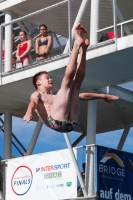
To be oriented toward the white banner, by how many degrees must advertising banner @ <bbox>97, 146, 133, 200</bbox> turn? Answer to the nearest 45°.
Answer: approximately 135° to its right

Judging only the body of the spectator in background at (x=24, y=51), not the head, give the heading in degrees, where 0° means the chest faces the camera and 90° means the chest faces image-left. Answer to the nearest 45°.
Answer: approximately 45°

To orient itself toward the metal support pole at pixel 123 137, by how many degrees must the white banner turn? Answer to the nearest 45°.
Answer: approximately 180°

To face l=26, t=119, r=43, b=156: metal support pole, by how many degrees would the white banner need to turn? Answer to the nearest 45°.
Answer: approximately 135° to its right

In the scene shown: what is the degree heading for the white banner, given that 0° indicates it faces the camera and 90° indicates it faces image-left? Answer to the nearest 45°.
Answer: approximately 45°

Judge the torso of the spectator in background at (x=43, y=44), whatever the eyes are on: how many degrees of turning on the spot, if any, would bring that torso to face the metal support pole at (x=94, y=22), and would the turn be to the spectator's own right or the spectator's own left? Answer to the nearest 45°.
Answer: approximately 90° to the spectator's own left

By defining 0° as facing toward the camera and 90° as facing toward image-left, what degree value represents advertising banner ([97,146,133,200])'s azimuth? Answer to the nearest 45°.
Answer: approximately 315°
